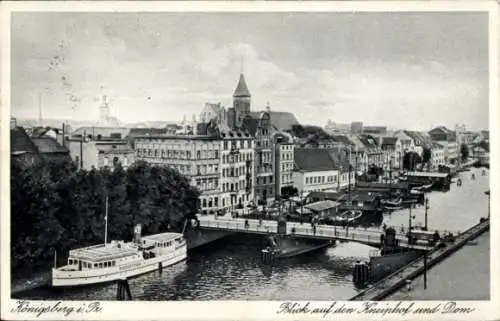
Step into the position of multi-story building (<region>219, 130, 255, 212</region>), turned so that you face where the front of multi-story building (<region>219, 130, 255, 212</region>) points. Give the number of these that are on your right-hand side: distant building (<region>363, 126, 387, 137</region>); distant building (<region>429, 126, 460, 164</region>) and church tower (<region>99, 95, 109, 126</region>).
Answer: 1

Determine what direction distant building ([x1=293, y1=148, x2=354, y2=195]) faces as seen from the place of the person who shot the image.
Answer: facing the viewer and to the right of the viewer

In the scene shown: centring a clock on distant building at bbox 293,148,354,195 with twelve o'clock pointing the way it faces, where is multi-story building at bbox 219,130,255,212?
The multi-story building is roughly at 2 o'clock from the distant building.

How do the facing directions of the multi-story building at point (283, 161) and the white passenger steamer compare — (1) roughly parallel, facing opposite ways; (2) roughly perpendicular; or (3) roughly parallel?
roughly perpendicular

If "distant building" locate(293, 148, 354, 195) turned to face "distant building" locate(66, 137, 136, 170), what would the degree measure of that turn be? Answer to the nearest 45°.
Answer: approximately 90° to its right

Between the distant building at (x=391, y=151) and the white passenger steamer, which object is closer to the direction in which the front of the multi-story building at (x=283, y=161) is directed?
the white passenger steamer

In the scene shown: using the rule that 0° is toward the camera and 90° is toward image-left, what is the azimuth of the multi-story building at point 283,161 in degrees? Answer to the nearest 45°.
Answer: approximately 315°

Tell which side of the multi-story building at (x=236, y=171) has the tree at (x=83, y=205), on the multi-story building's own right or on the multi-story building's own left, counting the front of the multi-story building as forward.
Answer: on the multi-story building's own right
